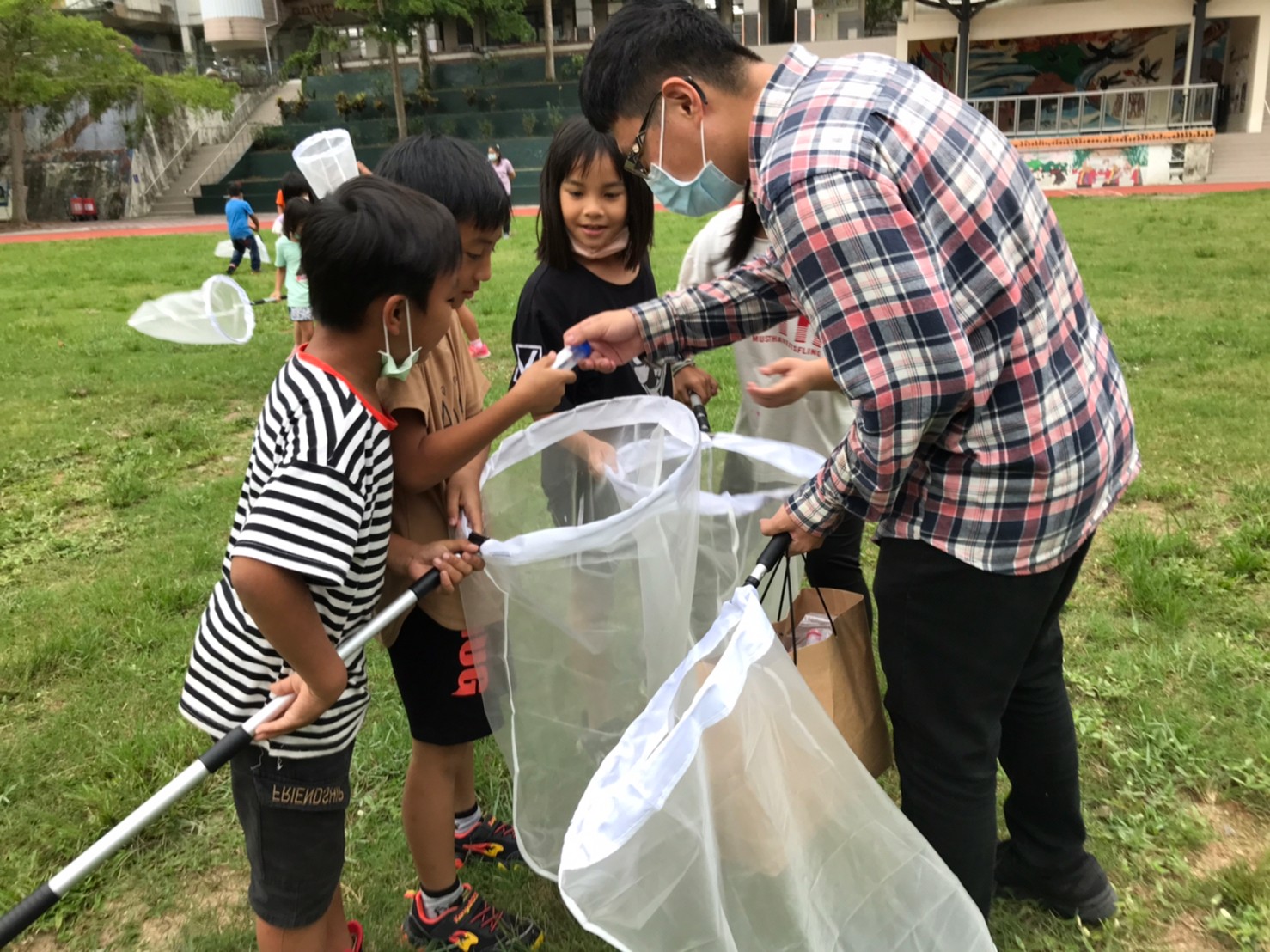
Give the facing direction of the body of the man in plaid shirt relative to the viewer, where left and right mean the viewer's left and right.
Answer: facing to the left of the viewer

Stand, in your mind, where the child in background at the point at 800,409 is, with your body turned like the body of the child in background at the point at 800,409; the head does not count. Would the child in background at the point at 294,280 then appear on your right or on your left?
on your right

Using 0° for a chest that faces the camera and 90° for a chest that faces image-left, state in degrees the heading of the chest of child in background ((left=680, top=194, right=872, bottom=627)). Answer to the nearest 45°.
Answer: approximately 45°

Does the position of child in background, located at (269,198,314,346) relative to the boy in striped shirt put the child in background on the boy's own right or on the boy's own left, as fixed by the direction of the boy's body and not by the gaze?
on the boy's own left

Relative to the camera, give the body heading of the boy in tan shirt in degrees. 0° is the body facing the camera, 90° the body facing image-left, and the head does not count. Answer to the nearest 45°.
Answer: approximately 270°

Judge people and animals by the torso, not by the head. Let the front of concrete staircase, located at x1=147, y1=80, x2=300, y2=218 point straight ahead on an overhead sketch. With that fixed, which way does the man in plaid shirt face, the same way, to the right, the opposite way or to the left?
to the right

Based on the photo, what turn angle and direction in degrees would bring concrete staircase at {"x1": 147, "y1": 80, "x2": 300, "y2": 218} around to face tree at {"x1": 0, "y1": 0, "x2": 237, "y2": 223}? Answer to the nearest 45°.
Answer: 0° — it already faces it

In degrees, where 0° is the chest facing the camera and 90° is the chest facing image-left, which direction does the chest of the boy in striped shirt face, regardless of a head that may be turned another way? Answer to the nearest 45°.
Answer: approximately 270°

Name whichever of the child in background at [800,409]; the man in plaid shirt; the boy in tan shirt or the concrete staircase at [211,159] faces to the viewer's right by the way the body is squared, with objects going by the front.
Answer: the boy in tan shirt

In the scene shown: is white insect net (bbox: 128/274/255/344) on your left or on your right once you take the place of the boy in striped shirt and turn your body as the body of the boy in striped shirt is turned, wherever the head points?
on your left

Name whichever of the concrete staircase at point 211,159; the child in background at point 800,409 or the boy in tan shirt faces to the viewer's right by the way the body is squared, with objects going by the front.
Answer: the boy in tan shirt

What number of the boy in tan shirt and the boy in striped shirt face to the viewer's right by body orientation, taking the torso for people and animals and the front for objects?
2
